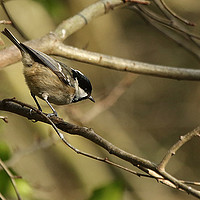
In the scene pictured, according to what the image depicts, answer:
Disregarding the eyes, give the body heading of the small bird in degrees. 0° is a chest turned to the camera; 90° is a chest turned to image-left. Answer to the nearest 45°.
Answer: approximately 270°

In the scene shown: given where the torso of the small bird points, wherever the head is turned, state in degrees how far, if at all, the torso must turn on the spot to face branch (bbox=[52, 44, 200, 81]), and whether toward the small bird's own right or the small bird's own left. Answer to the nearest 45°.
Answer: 0° — it already faces it
